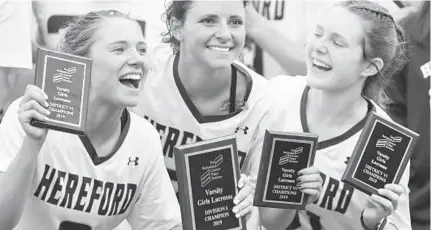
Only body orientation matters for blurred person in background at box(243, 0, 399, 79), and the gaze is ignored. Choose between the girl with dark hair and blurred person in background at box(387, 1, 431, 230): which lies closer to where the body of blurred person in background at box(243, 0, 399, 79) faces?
the girl with dark hair

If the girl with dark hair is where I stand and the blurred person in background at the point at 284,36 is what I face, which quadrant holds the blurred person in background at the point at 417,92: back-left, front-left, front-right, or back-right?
front-right

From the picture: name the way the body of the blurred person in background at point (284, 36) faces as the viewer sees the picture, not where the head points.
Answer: toward the camera

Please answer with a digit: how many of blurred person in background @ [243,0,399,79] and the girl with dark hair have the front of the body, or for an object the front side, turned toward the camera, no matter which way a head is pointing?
2

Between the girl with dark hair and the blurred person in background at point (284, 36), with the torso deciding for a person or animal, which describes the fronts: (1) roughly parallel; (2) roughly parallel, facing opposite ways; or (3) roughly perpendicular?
roughly parallel

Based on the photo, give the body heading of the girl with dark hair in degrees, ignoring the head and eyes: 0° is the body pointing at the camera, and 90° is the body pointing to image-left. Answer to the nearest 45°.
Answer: approximately 0°

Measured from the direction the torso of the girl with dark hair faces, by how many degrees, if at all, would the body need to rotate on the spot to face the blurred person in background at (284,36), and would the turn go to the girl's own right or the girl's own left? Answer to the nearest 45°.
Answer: approximately 135° to the girl's own left

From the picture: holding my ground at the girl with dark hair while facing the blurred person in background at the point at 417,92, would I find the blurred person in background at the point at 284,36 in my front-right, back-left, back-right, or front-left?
front-left

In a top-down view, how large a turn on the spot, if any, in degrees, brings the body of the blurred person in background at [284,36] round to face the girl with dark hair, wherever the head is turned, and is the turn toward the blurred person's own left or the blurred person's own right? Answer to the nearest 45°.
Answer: approximately 45° to the blurred person's own right

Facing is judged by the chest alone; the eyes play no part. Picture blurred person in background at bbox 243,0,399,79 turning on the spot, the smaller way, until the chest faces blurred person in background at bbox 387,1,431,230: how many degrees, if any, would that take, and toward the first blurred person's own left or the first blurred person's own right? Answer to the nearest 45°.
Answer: approximately 90° to the first blurred person's own left
